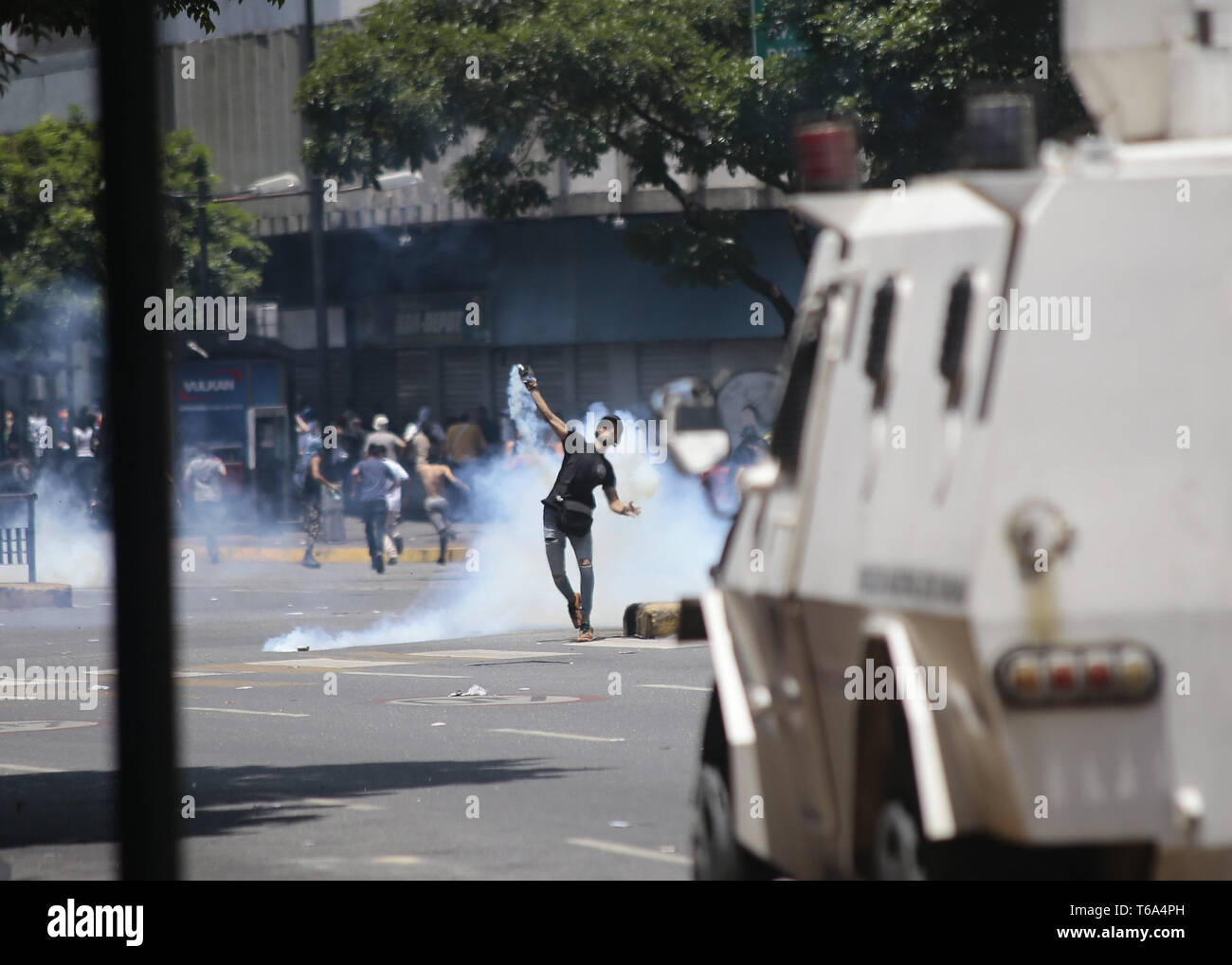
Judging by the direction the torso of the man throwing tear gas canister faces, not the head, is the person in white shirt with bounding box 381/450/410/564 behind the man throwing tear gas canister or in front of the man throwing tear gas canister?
behind

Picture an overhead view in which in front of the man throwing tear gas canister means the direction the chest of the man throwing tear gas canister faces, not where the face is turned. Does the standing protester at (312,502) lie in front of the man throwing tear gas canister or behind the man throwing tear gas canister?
behind

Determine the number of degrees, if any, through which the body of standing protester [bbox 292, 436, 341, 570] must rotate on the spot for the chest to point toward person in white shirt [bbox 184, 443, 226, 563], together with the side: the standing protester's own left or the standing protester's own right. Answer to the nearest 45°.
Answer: approximately 135° to the standing protester's own left

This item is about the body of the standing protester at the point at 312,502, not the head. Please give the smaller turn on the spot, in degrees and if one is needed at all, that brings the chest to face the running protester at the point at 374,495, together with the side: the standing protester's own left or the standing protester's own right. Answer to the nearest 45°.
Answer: approximately 90° to the standing protester's own right

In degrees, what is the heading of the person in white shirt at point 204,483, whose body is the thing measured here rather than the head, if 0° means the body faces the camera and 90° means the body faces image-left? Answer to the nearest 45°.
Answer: approximately 180°

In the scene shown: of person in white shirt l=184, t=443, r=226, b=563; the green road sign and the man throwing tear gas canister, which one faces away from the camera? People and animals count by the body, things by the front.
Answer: the person in white shirt

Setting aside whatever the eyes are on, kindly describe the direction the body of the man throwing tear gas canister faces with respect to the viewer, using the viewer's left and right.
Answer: facing the viewer and to the right of the viewer

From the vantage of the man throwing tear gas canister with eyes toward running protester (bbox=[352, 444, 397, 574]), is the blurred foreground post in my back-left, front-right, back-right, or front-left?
back-left

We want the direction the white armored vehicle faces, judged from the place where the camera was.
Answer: facing away from the viewer and to the left of the viewer

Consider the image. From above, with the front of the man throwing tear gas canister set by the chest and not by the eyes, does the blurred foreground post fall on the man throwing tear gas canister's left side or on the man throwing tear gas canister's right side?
on the man throwing tear gas canister's right side

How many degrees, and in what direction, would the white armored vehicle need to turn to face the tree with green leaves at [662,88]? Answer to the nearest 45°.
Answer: approximately 45° to its right

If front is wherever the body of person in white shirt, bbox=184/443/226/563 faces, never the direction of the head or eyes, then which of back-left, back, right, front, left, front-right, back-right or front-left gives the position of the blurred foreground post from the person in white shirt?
back

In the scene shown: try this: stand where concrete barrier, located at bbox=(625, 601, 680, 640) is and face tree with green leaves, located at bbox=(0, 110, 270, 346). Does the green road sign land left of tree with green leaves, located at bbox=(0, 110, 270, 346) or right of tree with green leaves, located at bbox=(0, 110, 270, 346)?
right

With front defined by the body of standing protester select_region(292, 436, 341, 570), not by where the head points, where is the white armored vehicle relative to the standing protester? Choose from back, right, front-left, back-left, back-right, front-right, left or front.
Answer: right

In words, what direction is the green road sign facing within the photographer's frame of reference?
facing the viewer
